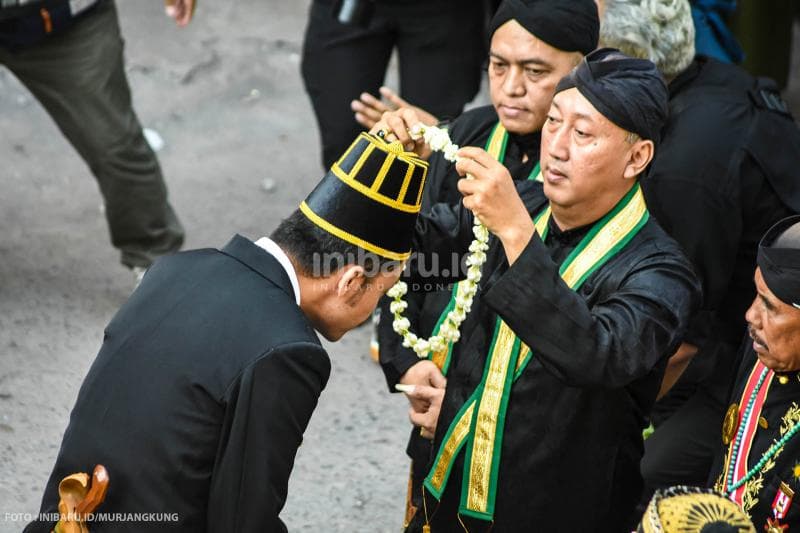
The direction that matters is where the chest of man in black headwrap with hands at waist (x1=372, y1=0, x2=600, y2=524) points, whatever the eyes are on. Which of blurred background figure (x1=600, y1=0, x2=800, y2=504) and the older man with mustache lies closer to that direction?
the older man with mustache

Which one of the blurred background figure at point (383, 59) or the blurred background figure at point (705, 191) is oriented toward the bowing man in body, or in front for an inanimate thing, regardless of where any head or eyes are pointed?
the blurred background figure at point (383, 59)

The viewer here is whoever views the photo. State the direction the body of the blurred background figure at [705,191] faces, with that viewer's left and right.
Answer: facing away from the viewer and to the left of the viewer

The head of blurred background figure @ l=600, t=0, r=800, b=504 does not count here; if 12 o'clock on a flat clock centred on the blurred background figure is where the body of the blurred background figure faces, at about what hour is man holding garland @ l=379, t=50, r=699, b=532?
The man holding garland is roughly at 8 o'clock from the blurred background figure.

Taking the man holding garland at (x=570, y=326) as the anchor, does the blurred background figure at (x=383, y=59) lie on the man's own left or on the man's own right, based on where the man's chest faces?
on the man's own right
